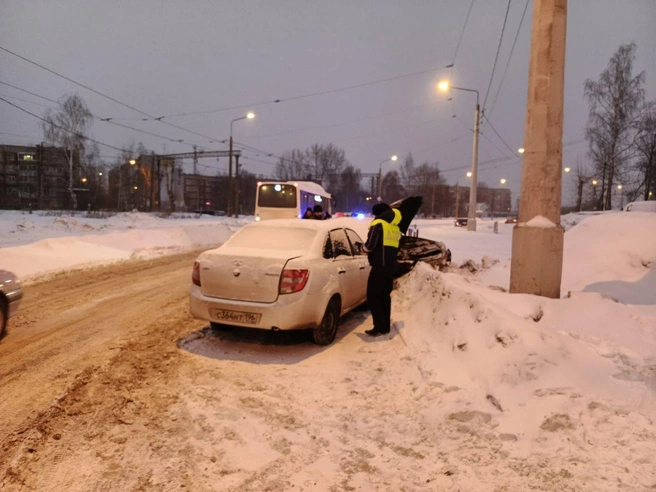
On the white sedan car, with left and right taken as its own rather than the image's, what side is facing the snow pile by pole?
right

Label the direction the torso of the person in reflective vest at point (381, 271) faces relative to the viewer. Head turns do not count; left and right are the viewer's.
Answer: facing away from the viewer and to the left of the viewer

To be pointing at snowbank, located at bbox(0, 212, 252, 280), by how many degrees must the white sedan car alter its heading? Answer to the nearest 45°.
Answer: approximately 90° to its left

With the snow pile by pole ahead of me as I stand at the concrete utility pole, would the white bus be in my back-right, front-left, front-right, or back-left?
back-right

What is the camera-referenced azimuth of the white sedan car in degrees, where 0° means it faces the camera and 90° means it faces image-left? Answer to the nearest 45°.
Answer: approximately 225°

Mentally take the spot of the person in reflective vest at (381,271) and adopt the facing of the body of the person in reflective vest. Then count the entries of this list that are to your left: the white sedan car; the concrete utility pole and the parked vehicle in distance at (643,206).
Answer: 1
